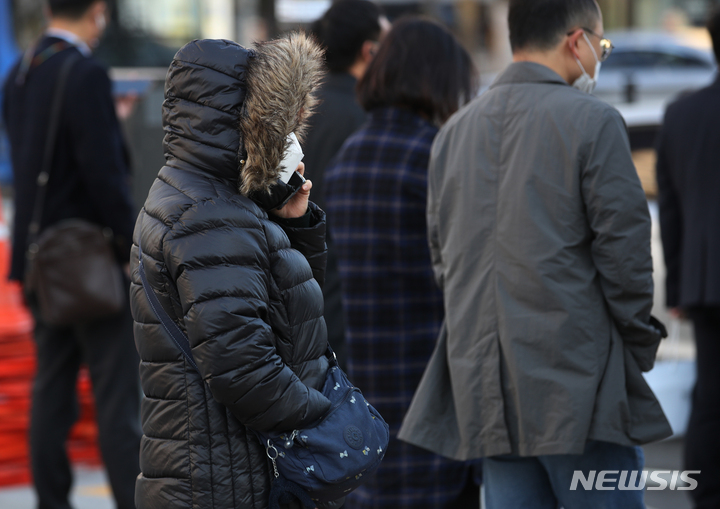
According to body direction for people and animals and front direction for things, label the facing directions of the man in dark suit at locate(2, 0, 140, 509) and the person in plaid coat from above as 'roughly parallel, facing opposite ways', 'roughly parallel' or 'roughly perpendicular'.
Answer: roughly parallel

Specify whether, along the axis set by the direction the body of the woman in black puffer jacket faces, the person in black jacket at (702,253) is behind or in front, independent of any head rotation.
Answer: in front

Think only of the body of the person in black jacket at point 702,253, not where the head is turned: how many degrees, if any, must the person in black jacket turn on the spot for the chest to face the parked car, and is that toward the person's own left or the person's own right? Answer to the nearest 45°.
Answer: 0° — they already face it

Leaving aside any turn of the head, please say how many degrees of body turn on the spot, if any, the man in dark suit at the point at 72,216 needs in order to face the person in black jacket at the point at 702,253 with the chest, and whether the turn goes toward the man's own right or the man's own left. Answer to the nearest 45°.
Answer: approximately 90° to the man's own right

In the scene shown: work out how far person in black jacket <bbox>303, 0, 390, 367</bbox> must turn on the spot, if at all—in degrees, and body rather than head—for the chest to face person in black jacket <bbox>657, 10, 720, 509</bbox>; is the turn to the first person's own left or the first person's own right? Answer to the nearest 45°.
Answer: approximately 45° to the first person's own right

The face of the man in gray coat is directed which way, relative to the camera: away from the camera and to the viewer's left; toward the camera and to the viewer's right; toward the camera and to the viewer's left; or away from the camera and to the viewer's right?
away from the camera and to the viewer's right

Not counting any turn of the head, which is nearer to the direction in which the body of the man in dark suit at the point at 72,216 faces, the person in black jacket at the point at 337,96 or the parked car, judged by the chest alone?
the parked car

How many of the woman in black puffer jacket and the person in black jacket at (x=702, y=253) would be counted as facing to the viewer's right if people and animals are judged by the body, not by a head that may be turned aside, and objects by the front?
1

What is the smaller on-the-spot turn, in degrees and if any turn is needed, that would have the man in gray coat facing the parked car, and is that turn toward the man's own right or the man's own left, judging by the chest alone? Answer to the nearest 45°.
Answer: approximately 45° to the man's own left

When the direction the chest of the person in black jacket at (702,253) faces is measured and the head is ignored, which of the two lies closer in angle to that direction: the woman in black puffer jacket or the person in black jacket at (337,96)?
the person in black jacket

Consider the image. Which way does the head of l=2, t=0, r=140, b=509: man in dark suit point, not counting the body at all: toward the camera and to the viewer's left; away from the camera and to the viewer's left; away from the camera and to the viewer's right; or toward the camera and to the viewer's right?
away from the camera and to the viewer's right

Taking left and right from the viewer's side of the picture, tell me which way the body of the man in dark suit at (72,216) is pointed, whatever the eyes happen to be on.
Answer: facing away from the viewer and to the right of the viewer

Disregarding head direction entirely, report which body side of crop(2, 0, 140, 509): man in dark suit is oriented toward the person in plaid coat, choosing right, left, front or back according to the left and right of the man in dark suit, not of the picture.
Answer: right

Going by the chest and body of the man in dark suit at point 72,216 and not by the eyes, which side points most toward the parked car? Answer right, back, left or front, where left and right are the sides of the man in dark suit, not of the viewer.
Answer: front

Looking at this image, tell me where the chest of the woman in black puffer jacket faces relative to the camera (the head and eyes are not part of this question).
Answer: to the viewer's right

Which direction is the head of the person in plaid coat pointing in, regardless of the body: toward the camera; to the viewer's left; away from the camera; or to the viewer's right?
away from the camera

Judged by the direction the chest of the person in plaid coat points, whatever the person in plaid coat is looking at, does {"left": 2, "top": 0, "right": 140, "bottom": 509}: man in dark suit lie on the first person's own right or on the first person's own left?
on the first person's own left

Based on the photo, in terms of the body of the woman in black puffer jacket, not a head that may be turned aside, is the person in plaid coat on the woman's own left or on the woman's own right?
on the woman's own left

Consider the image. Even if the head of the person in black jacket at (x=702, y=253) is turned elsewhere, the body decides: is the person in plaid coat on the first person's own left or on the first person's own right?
on the first person's own left
